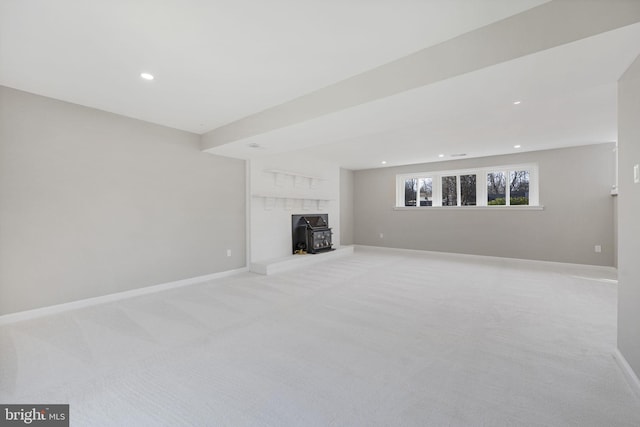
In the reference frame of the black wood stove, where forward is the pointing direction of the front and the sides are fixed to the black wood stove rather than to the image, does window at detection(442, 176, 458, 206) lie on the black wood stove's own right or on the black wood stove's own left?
on the black wood stove's own left

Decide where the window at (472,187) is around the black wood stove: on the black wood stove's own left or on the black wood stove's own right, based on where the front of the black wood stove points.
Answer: on the black wood stove's own left

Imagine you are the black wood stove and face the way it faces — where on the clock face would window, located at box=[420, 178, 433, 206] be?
The window is roughly at 10 o'clock from the black wood stove.

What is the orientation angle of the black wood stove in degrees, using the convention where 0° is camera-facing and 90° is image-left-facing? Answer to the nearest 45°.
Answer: approximately 315°
